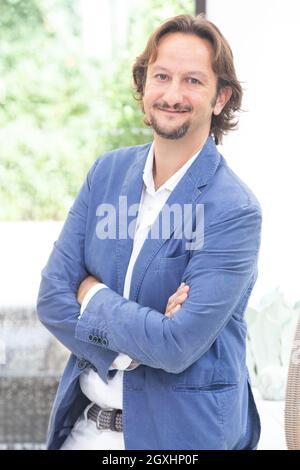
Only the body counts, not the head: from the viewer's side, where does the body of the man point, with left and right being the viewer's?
facing the viewer and to the left of the viewer
